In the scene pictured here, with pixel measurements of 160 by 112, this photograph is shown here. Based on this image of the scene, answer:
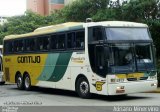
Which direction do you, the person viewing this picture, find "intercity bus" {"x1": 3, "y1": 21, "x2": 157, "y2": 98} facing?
facing the viewer and to the right of the viewer
